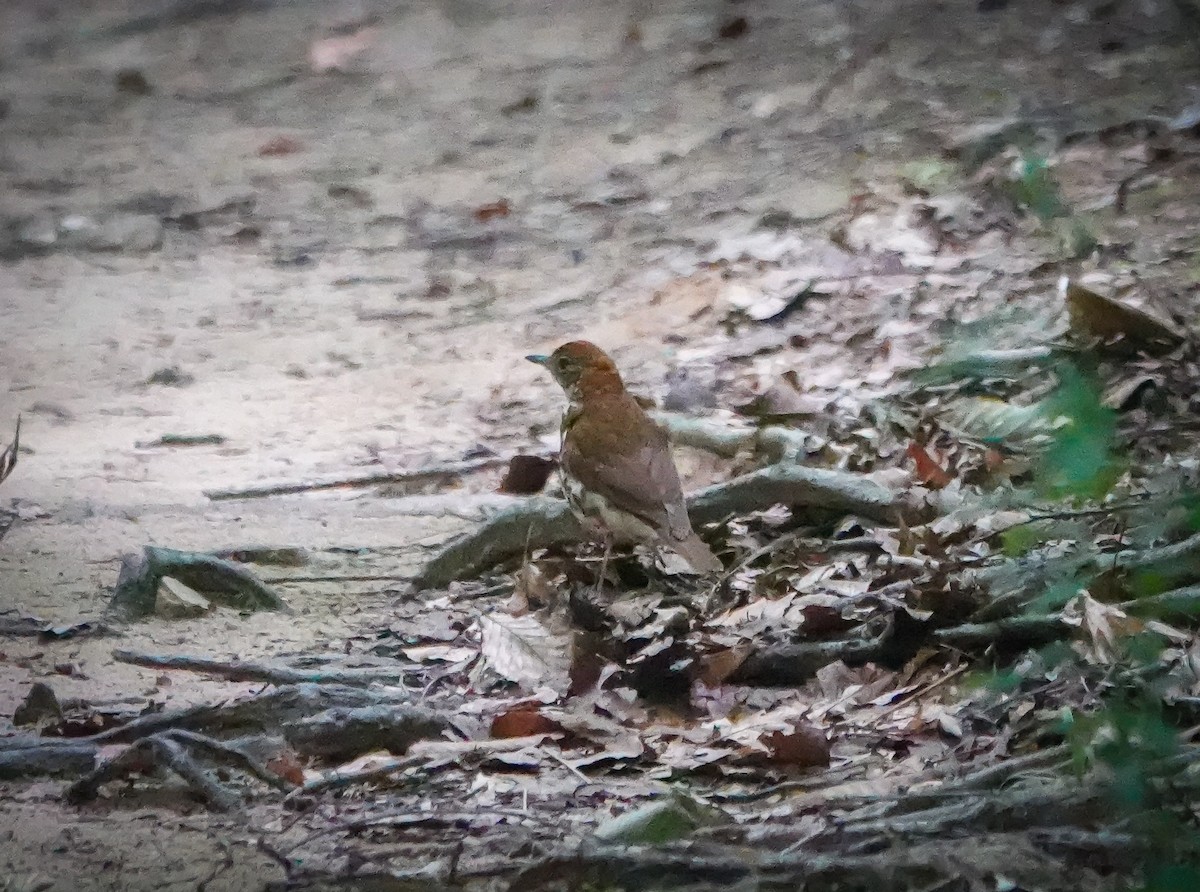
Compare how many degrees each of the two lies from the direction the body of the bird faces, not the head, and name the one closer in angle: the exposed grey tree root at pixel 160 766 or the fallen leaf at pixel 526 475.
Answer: the fallen leaf

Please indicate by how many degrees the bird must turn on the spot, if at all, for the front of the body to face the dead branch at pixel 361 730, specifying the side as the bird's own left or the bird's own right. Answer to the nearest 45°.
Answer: approximately 90° to the bird's own left

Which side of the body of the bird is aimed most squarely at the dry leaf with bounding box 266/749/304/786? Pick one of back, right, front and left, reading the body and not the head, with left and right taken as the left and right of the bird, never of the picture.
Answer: left

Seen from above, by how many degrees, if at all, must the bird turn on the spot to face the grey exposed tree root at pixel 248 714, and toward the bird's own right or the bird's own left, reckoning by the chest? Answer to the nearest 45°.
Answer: approximately 90° to the bird's own left

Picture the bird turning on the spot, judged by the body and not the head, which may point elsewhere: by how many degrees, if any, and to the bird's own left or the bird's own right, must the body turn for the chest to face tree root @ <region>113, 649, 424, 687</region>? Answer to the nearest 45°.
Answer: approximately 90° to the bird's own left

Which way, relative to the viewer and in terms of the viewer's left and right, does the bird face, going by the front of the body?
facing away from the viewer and to the left of the viewer

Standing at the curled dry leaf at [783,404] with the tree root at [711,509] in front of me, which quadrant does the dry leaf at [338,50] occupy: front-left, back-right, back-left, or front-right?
back-right

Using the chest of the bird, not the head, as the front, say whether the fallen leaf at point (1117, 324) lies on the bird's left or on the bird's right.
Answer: on the bird's right

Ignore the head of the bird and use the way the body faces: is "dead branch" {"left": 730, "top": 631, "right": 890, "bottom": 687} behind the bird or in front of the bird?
behind

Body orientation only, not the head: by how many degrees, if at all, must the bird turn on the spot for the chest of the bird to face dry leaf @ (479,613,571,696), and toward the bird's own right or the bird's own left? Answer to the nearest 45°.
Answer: approximately 90° to the bird's own left

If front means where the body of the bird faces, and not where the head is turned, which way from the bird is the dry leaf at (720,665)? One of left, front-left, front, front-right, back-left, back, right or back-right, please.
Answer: back-left

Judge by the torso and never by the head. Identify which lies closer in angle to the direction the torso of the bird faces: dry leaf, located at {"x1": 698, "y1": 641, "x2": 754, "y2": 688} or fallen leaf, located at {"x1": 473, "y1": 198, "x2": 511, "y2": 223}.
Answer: the fallen leaf

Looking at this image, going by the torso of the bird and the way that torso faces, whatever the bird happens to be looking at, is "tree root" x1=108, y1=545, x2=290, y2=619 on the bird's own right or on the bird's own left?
on the bird's own left

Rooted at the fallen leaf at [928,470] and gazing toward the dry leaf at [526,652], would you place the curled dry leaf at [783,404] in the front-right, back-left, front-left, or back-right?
back-right
